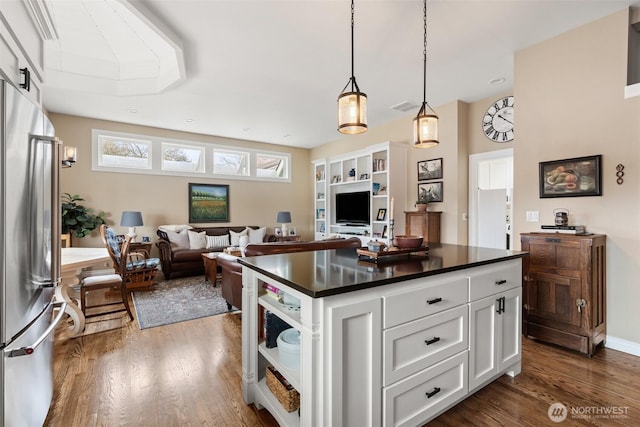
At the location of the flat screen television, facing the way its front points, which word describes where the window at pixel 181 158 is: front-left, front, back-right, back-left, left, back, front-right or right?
front-right

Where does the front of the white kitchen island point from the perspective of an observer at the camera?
facing the viewer and to the right of the viewer

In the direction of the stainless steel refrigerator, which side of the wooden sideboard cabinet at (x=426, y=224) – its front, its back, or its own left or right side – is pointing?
front

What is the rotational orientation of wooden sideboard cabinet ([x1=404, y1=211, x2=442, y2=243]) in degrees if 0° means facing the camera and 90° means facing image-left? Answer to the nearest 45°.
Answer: approximately 45°

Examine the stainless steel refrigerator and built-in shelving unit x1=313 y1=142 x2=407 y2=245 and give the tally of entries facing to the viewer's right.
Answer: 1

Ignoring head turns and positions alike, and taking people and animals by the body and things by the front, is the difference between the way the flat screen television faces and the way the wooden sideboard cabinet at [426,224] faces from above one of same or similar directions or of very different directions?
same or similar directions

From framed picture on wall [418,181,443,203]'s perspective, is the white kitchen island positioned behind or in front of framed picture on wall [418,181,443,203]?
in front

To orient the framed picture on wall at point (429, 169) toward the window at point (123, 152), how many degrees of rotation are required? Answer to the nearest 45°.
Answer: approximately 45° to its right

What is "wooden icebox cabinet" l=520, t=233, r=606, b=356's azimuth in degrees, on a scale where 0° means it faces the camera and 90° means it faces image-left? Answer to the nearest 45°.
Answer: approximately 45°

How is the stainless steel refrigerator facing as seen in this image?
to the viewer's right

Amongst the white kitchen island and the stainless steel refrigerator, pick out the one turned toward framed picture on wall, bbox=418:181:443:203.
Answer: the stainless steel refrigerator

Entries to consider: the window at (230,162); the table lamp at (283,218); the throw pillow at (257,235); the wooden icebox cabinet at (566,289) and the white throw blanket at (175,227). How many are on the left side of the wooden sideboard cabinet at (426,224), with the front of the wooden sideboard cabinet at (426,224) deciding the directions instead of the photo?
1

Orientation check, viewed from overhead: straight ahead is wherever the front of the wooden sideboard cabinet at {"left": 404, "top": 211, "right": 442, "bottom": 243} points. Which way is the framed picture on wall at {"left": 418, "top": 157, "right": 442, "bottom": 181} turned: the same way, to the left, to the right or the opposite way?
the same way

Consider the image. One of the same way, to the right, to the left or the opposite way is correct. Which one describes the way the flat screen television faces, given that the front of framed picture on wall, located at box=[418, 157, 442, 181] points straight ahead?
the same way

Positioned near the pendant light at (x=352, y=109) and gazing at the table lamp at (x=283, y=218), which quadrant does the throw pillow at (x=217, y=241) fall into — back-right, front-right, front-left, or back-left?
front-left

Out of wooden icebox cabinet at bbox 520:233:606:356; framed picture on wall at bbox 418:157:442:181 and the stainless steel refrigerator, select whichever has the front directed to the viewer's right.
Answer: the stainless steel refrigerator
